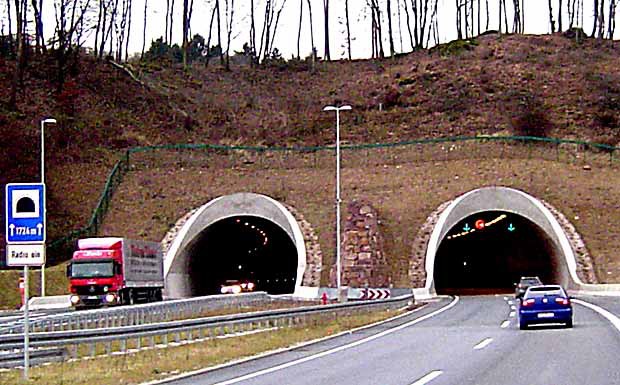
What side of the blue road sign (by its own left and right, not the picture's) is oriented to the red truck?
back

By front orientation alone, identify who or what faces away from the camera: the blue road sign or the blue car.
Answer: the blue car

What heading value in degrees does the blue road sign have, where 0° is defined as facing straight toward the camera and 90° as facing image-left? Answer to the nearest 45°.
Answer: approximately 0°

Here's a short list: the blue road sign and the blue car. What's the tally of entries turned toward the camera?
1

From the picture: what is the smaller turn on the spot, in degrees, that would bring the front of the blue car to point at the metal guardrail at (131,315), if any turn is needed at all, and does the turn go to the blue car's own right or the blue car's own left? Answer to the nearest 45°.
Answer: approximately 90° to the blue car's own left

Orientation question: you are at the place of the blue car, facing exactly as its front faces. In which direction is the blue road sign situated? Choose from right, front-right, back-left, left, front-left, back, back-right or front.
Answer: back-left

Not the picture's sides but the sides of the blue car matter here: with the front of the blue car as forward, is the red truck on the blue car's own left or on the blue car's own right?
on the blue car's own left

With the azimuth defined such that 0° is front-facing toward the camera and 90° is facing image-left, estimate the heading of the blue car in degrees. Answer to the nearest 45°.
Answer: approximately 180°

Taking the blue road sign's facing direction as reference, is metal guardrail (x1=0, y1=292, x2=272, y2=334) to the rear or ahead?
to the rear

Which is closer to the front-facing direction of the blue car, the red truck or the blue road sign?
the red truck

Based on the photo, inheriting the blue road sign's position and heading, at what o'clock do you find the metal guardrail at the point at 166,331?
The metal guardrail is roughly at 7 o'clock from the blue road sign.
